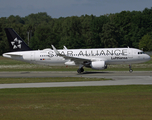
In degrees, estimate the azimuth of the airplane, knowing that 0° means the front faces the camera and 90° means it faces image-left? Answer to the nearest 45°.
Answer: approximately 270°
